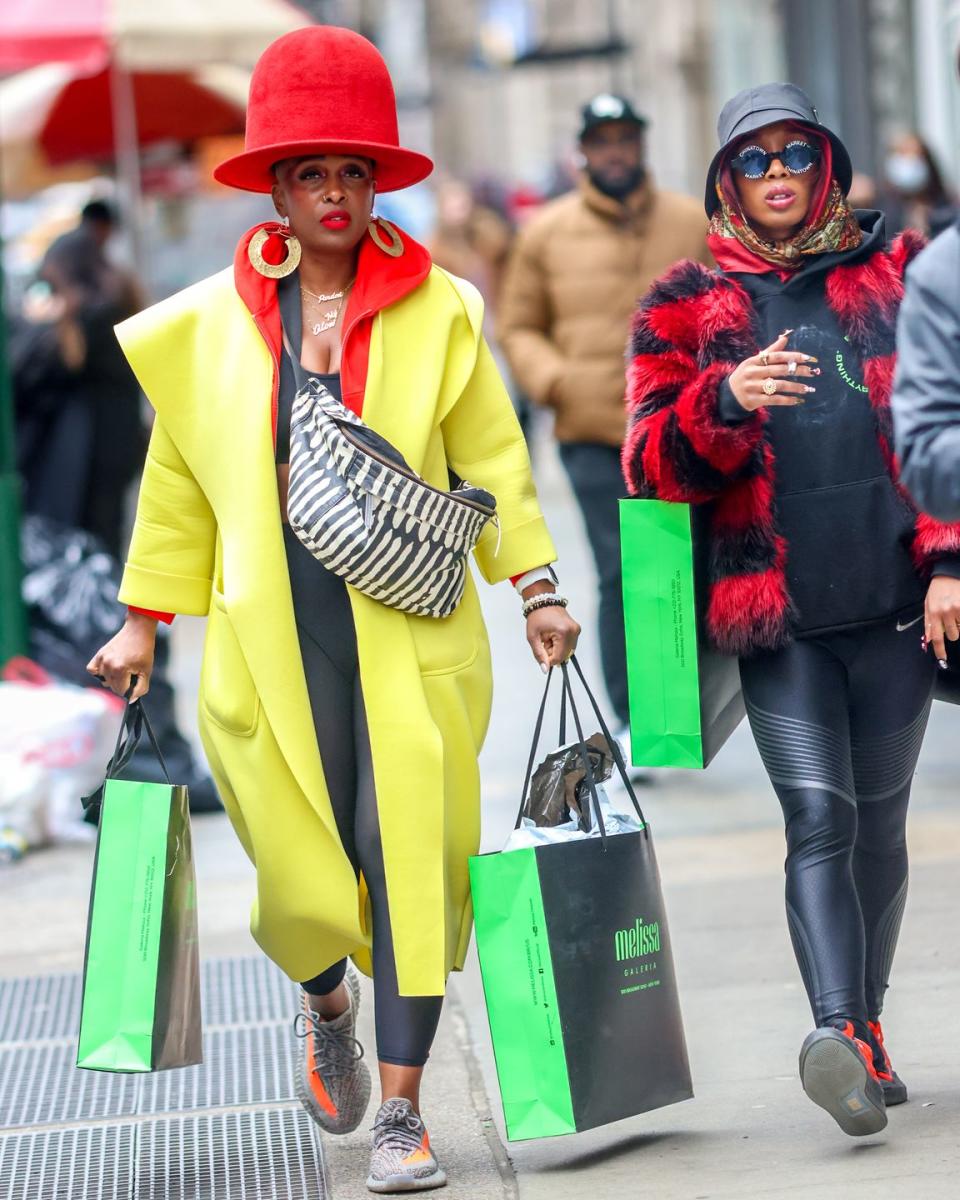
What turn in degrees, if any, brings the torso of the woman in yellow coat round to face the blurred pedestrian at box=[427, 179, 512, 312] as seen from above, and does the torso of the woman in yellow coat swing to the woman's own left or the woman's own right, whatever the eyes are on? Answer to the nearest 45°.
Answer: approximately 180°

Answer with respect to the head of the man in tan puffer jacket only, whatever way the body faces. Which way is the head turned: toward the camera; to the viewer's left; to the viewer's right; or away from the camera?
toward the camera

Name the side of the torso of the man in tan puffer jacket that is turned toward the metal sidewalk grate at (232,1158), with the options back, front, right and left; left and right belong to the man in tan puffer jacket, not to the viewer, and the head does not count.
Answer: front

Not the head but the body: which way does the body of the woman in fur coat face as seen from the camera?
toward the camera

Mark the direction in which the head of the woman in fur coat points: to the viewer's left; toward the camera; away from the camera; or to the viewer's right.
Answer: toward the camera

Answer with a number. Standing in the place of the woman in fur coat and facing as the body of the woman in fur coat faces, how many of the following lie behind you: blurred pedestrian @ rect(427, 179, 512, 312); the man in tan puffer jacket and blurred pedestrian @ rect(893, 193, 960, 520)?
2

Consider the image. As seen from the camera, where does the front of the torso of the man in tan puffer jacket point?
toward the camera

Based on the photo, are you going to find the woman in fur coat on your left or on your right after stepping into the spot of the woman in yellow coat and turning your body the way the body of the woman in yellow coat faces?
on your left

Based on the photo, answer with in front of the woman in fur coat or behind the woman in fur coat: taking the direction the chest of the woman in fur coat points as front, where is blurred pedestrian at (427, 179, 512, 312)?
behind

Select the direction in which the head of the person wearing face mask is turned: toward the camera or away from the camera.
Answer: toward the camera

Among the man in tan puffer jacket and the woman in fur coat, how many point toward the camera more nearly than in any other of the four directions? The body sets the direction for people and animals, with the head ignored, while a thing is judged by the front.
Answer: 2

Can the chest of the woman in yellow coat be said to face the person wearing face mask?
no

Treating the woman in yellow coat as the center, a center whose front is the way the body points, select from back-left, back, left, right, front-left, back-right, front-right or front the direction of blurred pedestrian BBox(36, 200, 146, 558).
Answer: back
